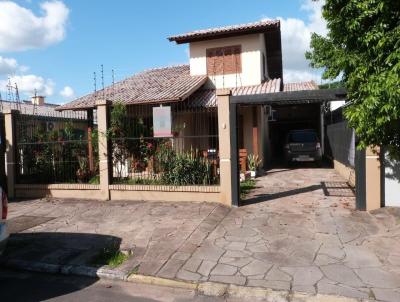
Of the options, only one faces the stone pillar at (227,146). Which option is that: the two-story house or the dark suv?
the two-story house

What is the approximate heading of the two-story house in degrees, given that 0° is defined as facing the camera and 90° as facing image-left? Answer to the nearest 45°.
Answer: approximately 0°

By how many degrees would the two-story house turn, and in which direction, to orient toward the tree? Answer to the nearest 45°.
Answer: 0° — it already faces it

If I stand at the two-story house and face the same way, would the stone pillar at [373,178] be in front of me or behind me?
in front

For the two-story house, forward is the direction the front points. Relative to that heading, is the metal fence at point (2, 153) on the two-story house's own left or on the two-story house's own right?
on the two-story house's own right
